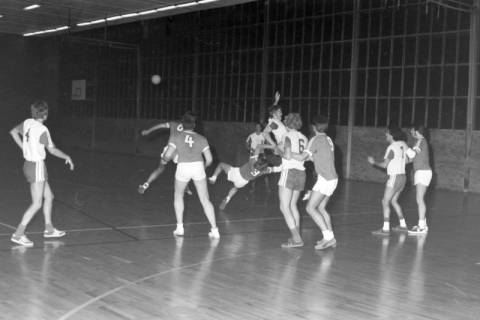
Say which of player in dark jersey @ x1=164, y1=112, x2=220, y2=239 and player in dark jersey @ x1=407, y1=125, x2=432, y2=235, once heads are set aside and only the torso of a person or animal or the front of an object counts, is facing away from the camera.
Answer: player in dark jersey @ x1=164, y1=112, x2=220, y2=239

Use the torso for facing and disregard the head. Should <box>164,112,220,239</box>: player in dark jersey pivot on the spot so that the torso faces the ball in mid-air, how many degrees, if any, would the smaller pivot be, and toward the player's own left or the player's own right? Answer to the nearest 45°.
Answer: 0° — they already face it

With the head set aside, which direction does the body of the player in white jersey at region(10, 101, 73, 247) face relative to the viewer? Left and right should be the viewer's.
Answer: facing away from the viewer and to the right of the viewer

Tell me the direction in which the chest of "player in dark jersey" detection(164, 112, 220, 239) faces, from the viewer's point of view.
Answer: away from the camera

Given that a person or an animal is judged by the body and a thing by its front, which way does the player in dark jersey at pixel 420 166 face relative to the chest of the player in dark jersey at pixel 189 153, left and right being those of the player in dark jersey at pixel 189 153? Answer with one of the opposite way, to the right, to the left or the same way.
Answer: to the left

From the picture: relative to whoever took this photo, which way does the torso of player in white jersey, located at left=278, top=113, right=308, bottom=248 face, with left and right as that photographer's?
facing away from the viewer and to the left of the viewer

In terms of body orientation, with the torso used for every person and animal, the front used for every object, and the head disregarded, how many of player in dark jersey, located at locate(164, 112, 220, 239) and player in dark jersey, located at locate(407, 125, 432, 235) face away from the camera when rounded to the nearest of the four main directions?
1

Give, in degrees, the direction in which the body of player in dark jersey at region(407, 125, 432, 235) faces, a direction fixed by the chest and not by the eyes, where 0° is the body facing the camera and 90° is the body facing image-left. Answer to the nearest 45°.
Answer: approximately 90°
